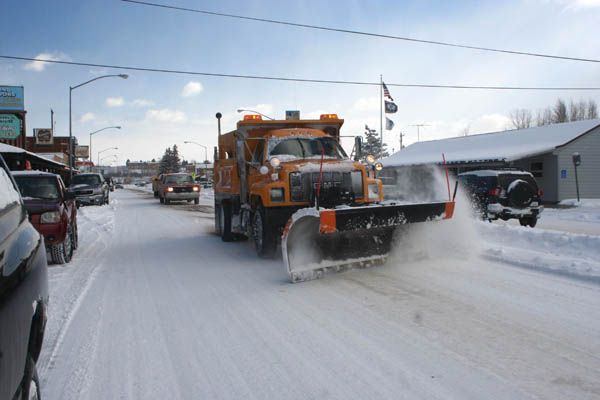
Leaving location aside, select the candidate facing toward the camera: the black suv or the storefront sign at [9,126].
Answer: the storefront sign

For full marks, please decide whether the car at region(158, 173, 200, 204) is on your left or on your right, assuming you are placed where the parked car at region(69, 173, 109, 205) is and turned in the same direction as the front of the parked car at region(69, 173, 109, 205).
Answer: on your left

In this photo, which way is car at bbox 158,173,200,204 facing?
toward the camera

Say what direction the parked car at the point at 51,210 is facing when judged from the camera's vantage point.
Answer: facing the viewer and to the left of the viewer

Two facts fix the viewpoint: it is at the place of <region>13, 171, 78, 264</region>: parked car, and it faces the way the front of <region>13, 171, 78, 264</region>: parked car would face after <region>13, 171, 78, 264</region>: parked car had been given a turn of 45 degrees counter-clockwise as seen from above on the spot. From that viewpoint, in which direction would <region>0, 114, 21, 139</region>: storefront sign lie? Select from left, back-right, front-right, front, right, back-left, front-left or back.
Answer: back

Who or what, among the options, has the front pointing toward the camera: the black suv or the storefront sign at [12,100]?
the storefront sign

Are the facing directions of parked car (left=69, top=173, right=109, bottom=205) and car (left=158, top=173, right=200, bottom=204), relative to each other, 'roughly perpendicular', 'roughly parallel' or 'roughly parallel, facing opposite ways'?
roughly parallel

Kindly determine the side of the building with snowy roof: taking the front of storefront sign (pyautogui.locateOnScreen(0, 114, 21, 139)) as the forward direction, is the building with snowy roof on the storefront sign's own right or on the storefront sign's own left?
on the storefront sign's own left

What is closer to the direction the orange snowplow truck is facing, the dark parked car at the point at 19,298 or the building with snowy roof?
the dark parked car

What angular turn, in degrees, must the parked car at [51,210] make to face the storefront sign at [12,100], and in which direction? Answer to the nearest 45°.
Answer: approximately 135° to its right

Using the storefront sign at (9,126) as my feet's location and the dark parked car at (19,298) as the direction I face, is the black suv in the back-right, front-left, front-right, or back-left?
front-left

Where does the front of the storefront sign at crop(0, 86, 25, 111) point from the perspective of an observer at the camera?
facing the viewer

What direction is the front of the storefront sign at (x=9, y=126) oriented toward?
toward the camera

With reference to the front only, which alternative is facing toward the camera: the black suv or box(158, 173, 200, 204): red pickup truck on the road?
the red pickup truck on the road

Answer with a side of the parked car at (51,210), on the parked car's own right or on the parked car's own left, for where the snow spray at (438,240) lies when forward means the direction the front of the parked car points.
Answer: on the parked car's own left

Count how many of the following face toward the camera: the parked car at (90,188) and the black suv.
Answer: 1
